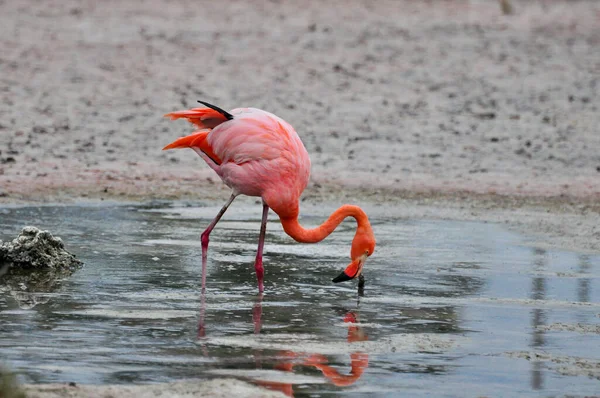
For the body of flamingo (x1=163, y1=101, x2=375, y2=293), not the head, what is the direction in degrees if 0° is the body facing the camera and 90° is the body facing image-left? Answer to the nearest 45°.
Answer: approximately 270°

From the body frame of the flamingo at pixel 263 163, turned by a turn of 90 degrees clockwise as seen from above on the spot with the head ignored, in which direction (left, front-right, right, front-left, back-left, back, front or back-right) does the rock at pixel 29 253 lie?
right
